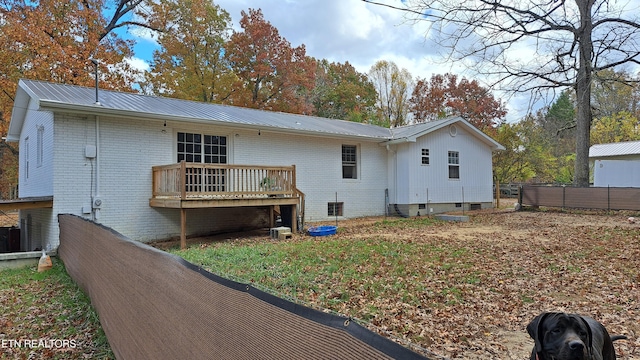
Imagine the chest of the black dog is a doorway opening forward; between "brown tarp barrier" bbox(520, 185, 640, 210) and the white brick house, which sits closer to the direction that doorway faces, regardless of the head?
the white brick house

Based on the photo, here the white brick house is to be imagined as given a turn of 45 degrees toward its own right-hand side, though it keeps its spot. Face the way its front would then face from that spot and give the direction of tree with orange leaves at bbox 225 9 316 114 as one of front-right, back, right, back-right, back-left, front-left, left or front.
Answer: front

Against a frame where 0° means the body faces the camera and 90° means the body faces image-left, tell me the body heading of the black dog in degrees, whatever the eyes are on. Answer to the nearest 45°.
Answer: approximately 45°

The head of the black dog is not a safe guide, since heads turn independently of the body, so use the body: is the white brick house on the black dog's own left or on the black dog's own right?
on the black dog's own right

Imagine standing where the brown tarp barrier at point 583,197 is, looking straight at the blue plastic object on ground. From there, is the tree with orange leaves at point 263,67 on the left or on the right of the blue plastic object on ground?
right

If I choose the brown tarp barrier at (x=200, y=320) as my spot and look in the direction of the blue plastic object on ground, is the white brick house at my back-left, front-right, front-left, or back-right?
front-left

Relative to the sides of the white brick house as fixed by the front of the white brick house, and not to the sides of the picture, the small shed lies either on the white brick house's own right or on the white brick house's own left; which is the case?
on the white brick house's own right

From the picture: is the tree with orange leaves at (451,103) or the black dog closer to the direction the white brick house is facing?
the tree with orange leaves

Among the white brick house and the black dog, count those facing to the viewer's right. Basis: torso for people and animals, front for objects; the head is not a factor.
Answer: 0

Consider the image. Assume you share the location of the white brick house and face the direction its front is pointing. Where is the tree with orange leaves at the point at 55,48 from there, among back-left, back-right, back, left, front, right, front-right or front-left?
front

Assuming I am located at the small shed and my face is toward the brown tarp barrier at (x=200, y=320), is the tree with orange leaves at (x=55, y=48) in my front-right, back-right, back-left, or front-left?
front-right

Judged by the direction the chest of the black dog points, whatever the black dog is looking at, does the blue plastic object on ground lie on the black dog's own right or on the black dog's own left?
on the black dog's own right

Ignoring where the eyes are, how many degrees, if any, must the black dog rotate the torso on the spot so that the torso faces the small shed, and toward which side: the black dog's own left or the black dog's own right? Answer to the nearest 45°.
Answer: approximately 135° to the black dog's own right

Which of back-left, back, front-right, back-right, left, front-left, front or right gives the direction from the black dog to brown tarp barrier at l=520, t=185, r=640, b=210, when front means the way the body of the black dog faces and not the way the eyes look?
back-right

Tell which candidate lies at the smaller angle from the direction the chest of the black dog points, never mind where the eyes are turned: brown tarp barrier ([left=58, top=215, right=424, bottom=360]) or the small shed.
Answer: the brown tarp barrier
